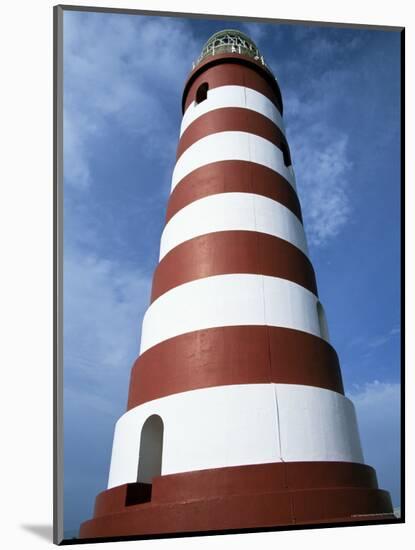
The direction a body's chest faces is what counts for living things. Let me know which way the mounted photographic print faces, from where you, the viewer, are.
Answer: facing the viewer and to the right of the viewer
